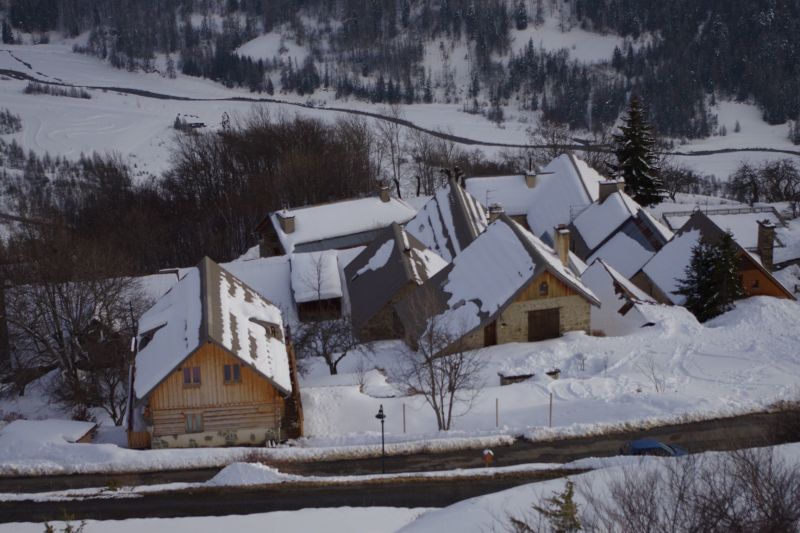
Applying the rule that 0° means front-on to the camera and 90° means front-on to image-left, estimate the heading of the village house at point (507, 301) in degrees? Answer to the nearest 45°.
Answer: approximately 315°

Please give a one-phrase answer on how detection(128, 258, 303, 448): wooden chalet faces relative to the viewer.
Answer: facing the viewer

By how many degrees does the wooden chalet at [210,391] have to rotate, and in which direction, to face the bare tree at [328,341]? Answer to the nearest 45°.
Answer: approximately 135° to its left

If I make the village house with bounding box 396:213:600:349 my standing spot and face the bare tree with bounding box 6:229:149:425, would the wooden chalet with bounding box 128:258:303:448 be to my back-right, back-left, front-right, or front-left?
front-left

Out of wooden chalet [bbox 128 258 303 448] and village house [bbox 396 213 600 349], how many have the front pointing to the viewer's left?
0

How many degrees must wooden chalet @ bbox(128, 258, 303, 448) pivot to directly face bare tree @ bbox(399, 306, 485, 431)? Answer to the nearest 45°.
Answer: approximately 90° to its left

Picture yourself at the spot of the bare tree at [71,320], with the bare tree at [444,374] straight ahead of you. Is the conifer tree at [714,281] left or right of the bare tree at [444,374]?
left

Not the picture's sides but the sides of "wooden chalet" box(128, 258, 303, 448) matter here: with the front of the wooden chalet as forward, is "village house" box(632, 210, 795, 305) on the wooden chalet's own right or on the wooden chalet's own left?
on the wooden chalet's own left

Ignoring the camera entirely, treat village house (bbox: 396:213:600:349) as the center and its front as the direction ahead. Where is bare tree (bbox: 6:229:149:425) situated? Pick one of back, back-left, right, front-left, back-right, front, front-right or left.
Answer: back-right

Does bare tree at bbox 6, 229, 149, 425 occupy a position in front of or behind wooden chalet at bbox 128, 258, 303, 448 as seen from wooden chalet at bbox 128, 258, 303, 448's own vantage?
behind
